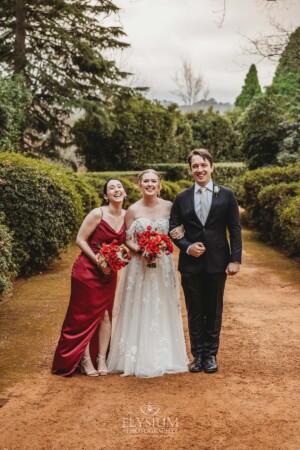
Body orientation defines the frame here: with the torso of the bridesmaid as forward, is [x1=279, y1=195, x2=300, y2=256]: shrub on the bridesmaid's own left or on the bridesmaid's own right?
on the bridesmaid's own left

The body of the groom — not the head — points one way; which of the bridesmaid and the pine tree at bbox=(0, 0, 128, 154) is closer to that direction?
the bridesmaid

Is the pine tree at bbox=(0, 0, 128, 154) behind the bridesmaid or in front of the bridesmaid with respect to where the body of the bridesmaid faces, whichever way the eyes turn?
behind

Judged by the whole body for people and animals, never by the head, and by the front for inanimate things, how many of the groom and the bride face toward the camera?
2

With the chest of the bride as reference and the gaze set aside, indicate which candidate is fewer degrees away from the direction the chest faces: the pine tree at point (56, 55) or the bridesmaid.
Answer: the bridesmaid

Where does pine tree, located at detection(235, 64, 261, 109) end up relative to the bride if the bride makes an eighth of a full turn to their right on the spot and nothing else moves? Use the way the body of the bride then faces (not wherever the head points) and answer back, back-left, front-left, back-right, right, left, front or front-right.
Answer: back-right

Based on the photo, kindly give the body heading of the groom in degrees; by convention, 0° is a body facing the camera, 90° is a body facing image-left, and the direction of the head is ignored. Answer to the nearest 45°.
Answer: approximately 0°

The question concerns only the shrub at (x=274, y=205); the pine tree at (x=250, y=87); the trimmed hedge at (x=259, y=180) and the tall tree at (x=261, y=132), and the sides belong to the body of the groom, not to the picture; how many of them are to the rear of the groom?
4

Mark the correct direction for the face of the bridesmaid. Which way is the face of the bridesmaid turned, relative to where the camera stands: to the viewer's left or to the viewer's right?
to the viewer's right

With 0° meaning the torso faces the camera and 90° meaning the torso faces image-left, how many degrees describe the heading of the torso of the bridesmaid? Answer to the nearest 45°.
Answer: approximately 315°
